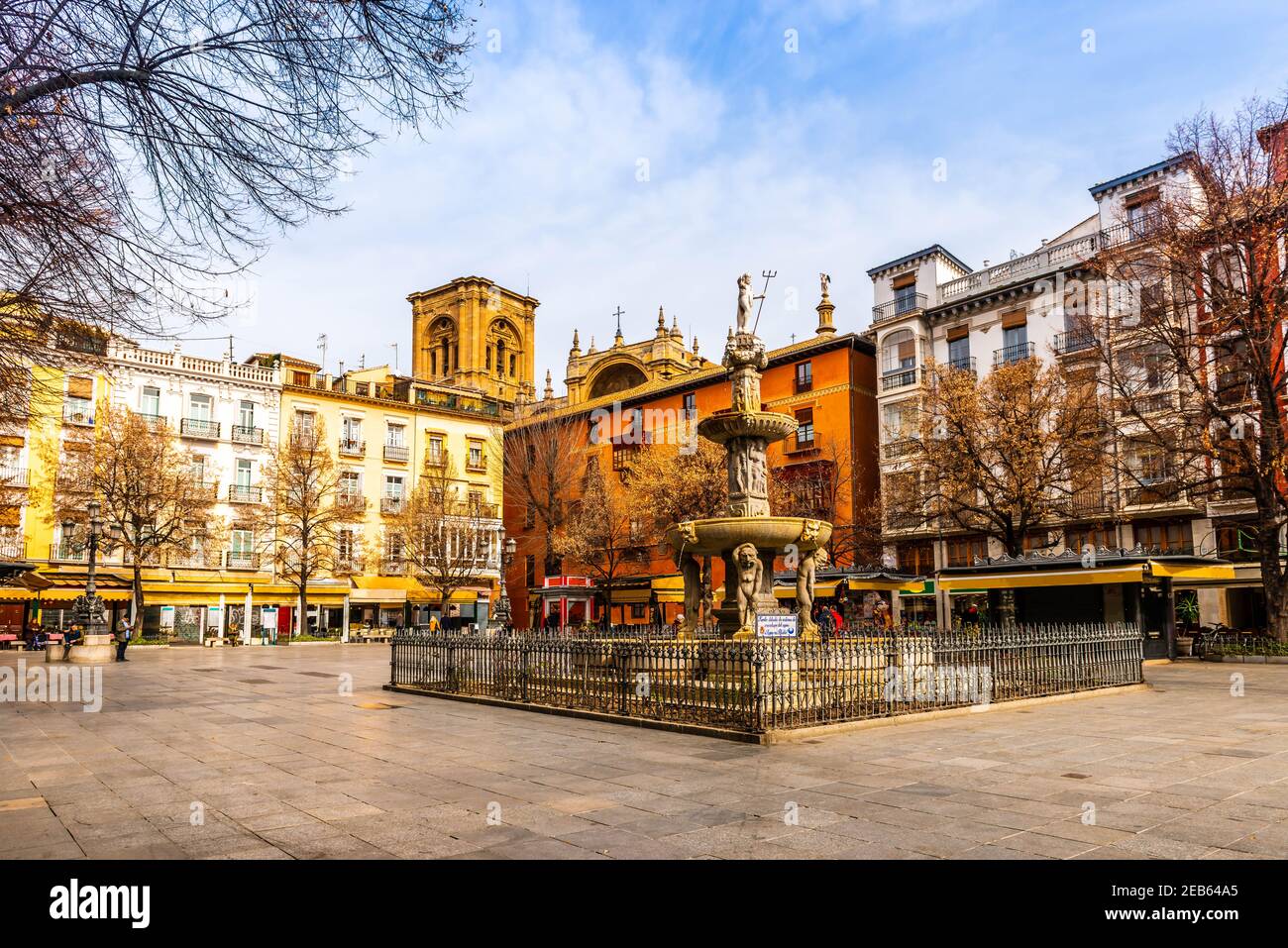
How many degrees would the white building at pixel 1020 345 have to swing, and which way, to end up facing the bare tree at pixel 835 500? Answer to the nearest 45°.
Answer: approximately 45° to its right

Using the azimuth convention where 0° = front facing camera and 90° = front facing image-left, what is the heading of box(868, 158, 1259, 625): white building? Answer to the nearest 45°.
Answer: approximately 45°

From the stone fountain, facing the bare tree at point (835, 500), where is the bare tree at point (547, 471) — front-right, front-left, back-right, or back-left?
front-left

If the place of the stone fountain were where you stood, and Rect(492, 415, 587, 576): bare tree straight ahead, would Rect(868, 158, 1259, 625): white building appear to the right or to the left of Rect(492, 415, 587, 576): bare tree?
right

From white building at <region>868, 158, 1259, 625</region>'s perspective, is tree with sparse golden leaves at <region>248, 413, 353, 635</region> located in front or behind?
in front

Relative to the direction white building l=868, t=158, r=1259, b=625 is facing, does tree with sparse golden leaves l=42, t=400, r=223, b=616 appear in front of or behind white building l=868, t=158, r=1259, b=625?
in front

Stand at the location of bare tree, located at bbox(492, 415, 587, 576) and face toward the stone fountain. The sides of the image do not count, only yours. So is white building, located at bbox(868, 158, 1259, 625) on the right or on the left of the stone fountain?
left
